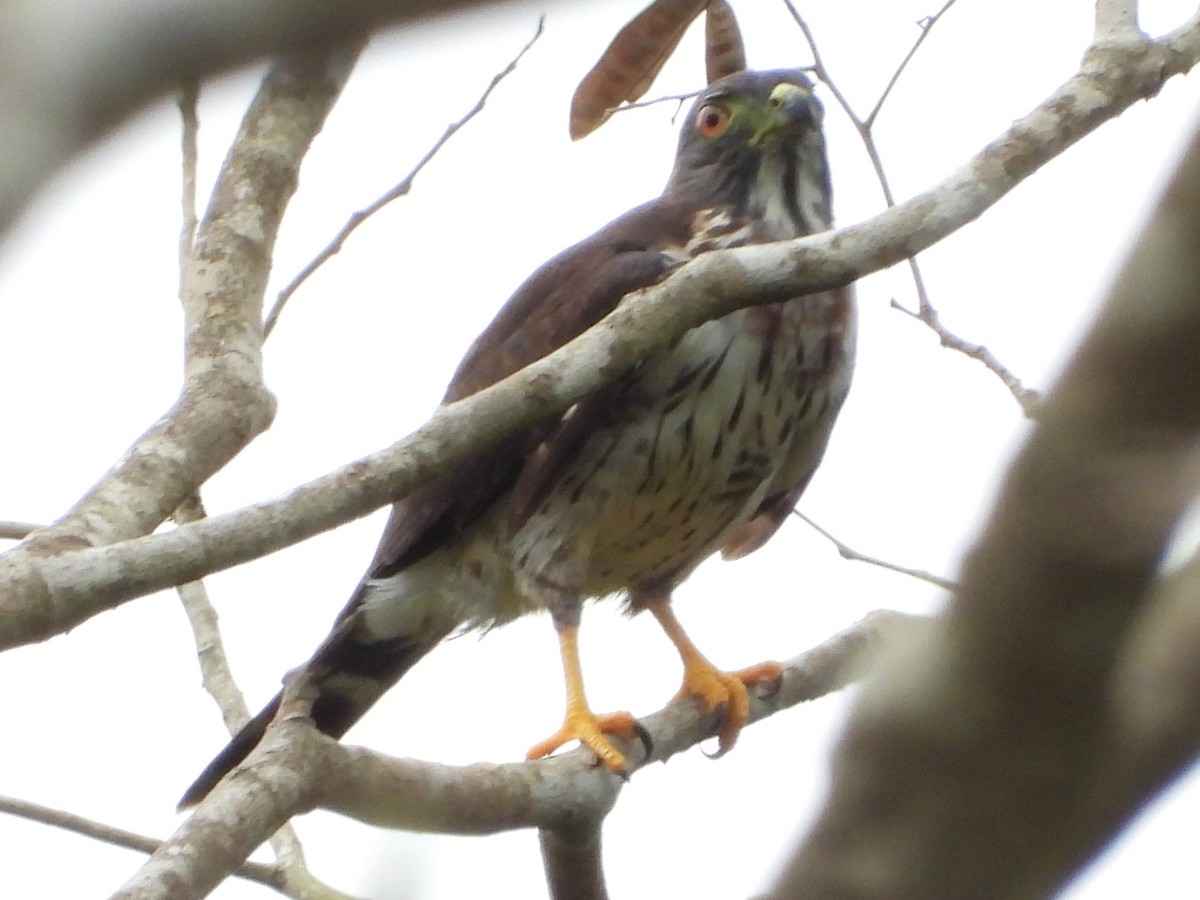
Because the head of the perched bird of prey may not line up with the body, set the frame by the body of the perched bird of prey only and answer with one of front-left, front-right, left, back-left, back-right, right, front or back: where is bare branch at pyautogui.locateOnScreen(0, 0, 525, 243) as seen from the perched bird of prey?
front-right

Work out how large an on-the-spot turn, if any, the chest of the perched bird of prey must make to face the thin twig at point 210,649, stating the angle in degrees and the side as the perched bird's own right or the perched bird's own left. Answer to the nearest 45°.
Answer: approximately 135° to the perched bird's own right

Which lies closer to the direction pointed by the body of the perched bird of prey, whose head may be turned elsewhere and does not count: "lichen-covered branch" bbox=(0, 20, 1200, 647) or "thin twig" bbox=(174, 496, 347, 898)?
the lichen-covered branch

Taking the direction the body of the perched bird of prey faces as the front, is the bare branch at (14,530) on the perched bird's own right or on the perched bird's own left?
on the perched bird's own right

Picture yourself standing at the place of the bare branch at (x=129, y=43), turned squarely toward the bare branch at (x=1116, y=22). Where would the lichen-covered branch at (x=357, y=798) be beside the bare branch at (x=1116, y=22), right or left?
left

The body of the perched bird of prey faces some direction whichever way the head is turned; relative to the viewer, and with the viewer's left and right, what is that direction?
facing the viewer and to the right of the viewer

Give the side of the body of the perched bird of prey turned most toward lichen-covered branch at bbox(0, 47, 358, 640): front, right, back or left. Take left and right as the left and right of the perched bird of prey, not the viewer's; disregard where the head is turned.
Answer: right

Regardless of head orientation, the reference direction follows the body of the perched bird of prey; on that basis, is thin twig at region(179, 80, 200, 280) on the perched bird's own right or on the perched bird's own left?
on the perched bird's own right
